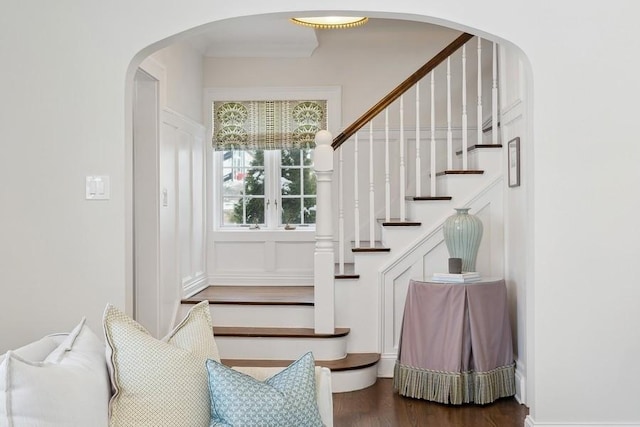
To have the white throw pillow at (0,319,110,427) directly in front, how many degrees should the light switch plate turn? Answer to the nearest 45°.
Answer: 0° — it already faces it

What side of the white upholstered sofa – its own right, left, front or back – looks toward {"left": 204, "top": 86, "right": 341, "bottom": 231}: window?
back

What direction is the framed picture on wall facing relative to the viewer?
to the viewer's left

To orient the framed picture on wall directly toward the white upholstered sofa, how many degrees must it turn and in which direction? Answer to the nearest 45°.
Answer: approximately 45° to its left

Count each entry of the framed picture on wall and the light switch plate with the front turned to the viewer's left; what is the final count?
1

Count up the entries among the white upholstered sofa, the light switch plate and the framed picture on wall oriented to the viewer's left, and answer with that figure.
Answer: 1

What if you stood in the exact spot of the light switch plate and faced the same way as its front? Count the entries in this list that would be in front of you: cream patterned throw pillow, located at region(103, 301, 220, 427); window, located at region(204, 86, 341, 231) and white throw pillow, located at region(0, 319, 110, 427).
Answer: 2

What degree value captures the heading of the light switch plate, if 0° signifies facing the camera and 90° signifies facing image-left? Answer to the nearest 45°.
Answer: approximately 0°

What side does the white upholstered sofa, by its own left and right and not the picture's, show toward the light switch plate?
back

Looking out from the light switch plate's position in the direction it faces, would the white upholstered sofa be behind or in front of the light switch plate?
in front

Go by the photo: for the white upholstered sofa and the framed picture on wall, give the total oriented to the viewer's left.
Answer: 1
